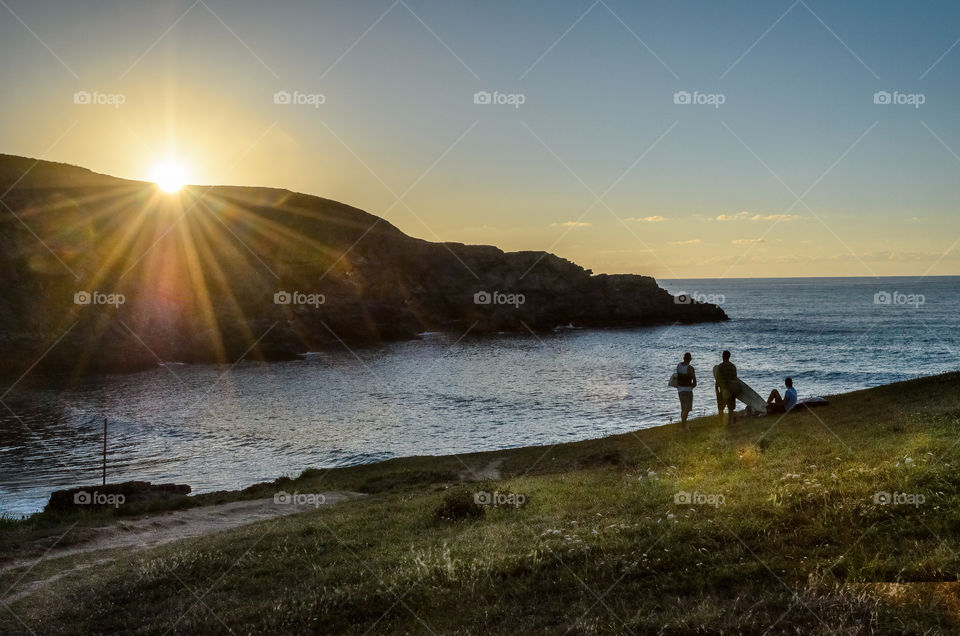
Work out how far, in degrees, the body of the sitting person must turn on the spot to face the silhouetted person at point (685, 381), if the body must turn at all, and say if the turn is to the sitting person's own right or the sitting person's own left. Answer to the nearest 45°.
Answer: approximately 45° to the sitting person's own left

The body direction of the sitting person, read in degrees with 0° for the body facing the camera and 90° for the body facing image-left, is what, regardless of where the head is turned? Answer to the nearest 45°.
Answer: approximately 90°
